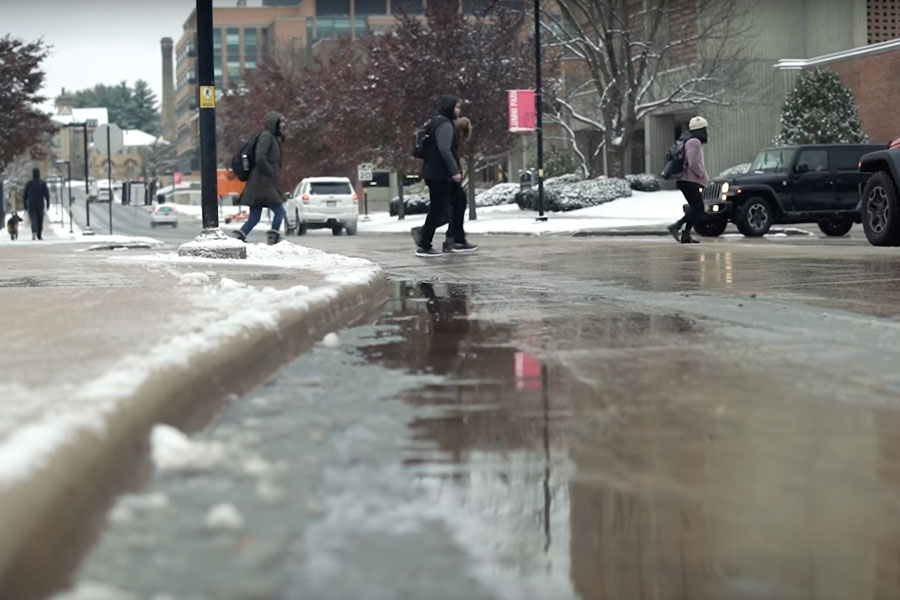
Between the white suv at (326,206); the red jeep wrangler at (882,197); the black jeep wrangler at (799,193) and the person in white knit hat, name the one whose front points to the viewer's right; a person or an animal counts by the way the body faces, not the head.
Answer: the person in white knit hat

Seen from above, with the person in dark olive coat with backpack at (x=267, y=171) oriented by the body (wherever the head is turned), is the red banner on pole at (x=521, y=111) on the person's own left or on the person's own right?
on the person's own left

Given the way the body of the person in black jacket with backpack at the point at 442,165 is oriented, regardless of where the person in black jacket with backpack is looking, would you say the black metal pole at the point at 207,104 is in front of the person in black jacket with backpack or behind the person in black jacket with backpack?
behind

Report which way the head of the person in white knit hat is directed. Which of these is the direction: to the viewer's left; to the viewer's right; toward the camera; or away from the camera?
to the viewer's right

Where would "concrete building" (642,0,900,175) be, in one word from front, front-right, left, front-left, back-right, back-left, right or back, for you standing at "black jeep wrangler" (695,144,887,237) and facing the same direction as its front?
back-right

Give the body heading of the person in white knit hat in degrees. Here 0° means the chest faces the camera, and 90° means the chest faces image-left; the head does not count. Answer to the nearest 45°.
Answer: approximately 270°

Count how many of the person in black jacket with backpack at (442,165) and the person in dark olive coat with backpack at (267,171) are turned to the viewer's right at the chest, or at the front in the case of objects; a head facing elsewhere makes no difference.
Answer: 2

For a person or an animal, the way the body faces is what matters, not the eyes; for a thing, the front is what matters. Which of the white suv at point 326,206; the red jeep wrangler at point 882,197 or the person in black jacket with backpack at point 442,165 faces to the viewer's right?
the person in black jacket with backpack

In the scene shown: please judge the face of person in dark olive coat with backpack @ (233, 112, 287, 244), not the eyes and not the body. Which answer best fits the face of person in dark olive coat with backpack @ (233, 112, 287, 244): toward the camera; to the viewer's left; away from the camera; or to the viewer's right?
to the viewer's right

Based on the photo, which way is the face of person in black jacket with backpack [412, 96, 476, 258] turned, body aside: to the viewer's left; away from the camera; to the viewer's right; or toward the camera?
to the viewer's right

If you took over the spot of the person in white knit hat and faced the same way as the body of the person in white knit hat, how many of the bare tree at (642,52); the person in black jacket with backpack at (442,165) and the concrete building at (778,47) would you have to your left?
2

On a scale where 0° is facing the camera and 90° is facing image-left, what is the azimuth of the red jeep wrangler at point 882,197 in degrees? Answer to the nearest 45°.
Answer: approximately 45°

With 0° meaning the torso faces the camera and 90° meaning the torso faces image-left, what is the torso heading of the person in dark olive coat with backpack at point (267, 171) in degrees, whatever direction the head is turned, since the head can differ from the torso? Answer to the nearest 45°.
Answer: approximately 270°

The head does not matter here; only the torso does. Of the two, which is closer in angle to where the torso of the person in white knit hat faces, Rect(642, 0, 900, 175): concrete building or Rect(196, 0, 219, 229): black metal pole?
the concrete building

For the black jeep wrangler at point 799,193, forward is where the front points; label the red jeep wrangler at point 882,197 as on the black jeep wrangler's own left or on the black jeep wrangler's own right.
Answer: on the black jeep wrangler's own left

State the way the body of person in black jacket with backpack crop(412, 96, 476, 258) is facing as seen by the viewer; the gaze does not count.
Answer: to the viewer's right
